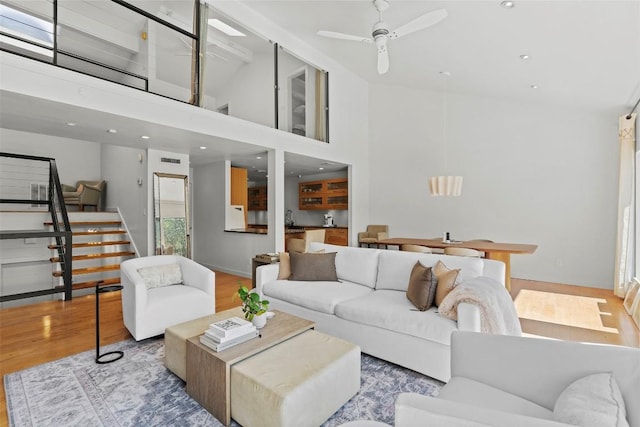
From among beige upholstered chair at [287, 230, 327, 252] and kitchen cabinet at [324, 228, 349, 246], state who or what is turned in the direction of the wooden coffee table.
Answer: the kitchen cabinet

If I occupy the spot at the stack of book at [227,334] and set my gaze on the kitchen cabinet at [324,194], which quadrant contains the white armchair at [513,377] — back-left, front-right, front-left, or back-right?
back-right

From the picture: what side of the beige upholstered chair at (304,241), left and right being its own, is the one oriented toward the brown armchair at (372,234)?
right

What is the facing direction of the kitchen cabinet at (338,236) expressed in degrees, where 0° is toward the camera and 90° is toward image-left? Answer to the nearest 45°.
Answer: approximately 0°

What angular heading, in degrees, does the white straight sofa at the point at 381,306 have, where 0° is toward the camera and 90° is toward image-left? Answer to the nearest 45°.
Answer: approximately 45°

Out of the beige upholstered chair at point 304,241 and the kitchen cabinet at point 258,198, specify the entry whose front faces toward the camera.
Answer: the kitchen cabinet

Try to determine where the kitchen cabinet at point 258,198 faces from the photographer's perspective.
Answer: facing the viewer

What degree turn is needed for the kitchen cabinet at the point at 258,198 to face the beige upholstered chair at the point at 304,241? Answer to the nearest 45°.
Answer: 0° — it already faces it

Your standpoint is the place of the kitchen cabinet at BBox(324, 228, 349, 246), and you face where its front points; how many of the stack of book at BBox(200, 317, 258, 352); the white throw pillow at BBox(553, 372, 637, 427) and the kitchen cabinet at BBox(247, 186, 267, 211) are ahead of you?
2

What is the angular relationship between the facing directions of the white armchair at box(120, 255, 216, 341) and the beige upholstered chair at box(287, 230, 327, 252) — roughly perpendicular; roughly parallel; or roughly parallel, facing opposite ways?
roughly parallel, facing opposite ways

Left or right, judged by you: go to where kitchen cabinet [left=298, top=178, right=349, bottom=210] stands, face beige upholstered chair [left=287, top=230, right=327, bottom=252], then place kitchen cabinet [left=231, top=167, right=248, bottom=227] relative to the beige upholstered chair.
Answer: right

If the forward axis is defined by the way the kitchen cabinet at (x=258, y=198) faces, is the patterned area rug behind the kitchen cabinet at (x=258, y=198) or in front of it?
in front

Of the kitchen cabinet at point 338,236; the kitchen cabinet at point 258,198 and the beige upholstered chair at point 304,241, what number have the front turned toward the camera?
2

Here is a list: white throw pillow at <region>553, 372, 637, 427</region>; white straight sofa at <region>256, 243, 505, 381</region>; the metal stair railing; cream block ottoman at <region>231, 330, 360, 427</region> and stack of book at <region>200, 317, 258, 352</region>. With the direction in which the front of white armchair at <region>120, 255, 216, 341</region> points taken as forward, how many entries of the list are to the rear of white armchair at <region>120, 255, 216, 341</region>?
1

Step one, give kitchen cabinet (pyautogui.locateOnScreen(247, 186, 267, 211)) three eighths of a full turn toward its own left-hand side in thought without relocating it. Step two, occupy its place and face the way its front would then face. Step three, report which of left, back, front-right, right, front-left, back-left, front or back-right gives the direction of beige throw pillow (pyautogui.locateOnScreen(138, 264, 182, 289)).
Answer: back-right

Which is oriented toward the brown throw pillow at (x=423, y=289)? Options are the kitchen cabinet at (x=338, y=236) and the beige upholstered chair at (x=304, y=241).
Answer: the kitchen cabinet

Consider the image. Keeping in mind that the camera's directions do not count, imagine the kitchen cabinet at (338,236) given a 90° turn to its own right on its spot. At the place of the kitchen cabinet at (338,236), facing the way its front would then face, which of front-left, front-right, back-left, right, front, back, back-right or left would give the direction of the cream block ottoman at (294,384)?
left

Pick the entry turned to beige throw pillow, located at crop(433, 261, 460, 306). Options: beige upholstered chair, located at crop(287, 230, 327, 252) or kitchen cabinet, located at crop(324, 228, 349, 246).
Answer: the kitchen cabinet

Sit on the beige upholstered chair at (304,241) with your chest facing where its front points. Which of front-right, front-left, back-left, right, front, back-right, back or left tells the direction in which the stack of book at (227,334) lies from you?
back-left
